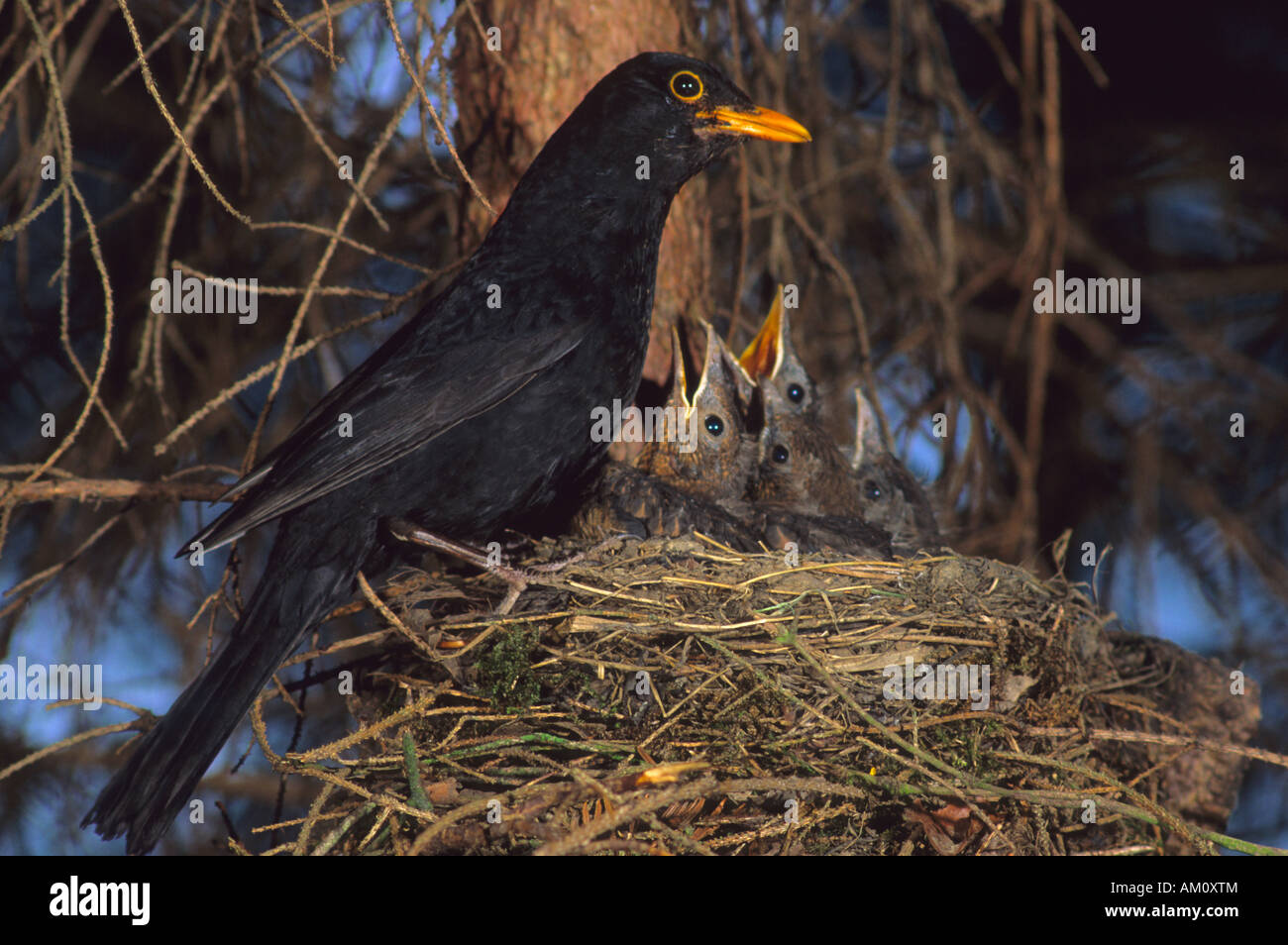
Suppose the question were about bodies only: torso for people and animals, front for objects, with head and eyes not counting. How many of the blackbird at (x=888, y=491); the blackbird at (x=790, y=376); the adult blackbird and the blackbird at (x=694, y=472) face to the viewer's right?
1

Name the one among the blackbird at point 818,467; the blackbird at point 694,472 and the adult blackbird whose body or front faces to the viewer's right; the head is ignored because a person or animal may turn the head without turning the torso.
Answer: the adult blackbird

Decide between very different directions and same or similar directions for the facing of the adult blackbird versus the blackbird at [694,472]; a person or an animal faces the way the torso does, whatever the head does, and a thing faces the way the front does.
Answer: very different directions

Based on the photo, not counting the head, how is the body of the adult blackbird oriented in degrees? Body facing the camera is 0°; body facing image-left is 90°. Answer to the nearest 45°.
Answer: approximately 270°

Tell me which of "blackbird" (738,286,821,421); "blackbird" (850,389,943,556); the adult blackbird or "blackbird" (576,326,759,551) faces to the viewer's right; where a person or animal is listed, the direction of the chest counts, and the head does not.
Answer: the adult blackbird

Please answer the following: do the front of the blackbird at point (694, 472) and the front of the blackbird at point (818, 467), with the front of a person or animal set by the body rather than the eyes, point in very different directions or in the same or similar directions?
same or similar directions
